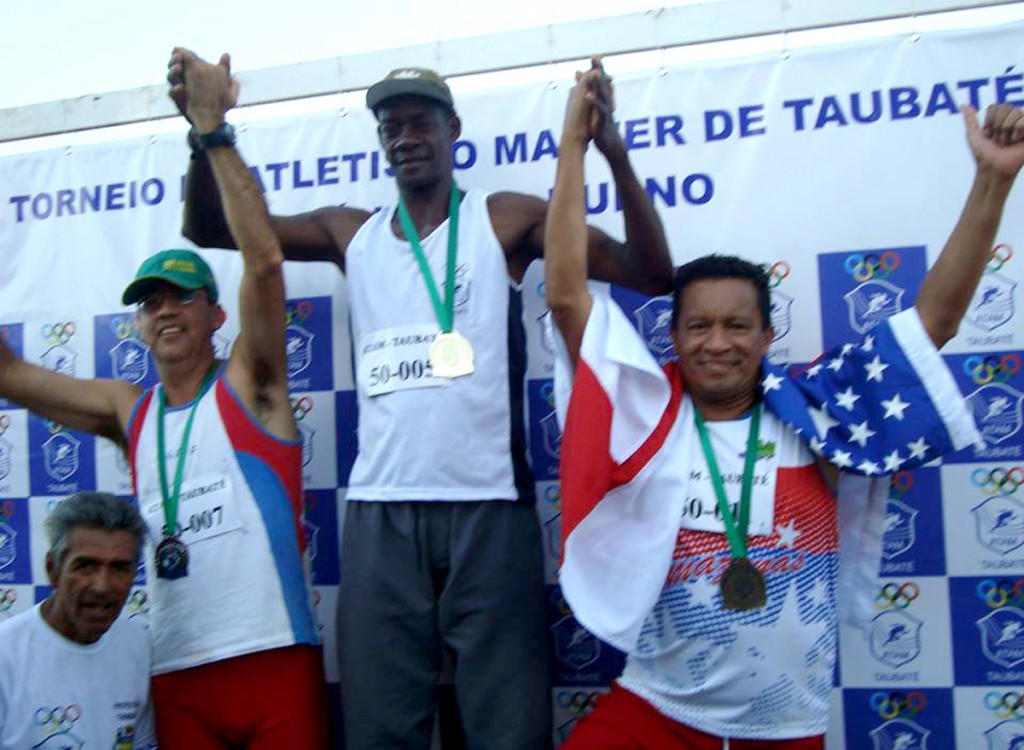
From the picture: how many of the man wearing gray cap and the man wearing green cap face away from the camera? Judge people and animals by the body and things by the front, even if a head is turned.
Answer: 0

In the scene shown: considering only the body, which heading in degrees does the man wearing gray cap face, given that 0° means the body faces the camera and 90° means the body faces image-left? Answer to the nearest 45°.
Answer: approximately 0°
